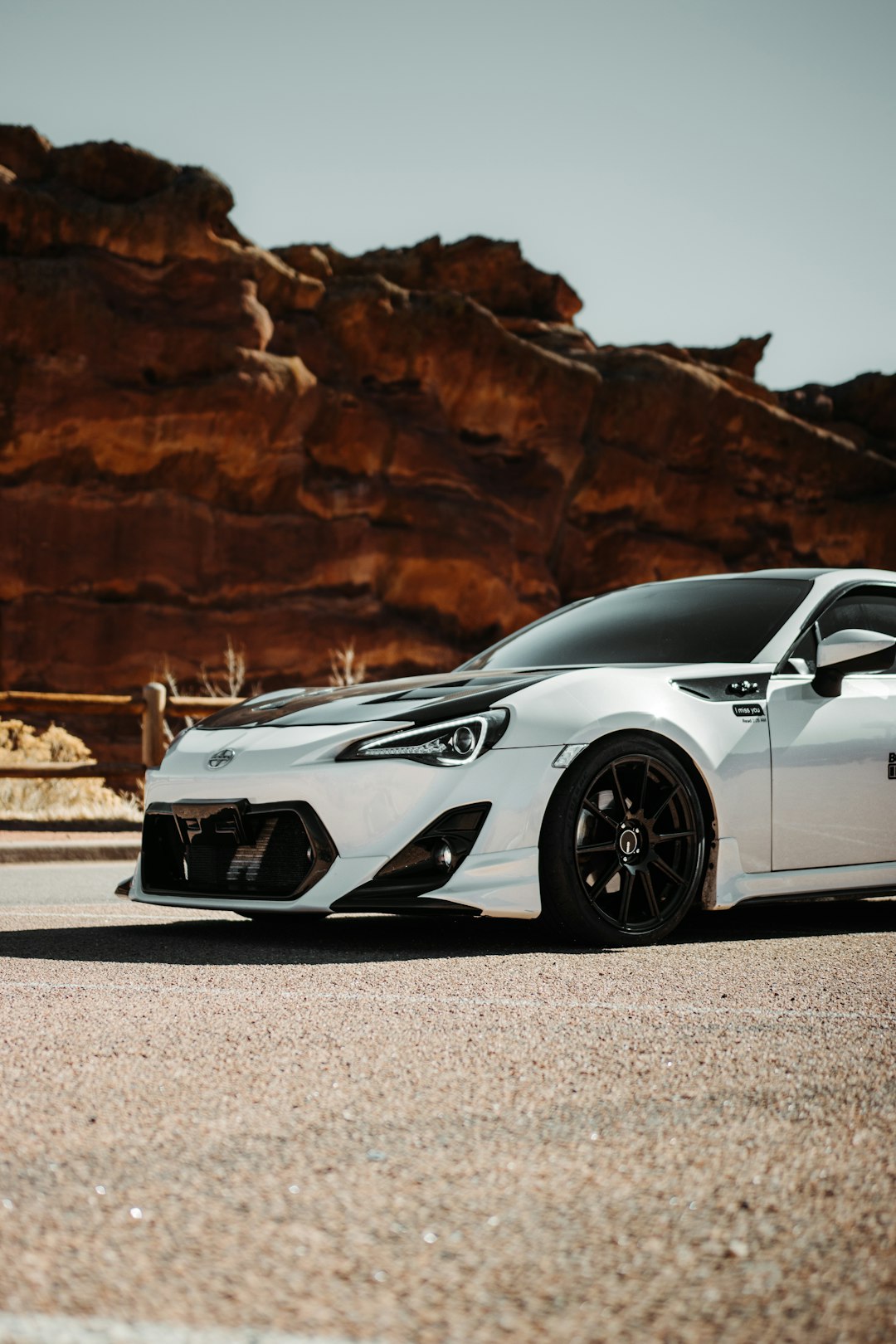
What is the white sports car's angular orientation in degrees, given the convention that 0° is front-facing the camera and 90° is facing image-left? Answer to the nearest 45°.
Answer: approximately 45°

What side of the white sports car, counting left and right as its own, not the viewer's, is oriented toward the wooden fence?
right
